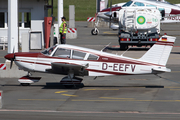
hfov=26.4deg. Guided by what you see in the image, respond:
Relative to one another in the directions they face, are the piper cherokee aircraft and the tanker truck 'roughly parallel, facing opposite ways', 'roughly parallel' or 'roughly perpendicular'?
roughly perpendicular

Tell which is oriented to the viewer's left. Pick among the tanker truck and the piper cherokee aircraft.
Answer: the piper cherokee aircraft

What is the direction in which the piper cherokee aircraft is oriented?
to the viewer's left

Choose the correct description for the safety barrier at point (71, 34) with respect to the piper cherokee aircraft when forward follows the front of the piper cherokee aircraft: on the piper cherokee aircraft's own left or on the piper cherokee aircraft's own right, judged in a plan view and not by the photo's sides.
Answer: on the piper cherokee aircraft's own right

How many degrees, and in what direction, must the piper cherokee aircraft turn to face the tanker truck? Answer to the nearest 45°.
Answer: approximately 90° to its right
